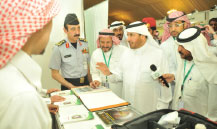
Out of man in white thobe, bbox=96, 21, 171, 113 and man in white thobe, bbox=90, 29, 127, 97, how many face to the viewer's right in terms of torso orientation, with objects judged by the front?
0

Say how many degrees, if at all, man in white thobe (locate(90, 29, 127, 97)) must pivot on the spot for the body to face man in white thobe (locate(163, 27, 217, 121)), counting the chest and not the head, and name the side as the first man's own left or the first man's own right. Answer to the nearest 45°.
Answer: approximately 45° to the first man's own left

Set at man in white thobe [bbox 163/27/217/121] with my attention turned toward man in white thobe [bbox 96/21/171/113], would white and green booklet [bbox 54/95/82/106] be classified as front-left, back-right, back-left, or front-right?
front-left

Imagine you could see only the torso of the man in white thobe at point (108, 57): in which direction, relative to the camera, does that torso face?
toward the camera

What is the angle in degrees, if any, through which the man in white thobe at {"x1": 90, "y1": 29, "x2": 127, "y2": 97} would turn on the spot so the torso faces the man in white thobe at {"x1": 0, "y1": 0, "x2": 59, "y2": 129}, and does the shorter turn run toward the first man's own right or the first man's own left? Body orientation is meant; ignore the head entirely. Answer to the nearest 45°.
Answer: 0° — they already face them

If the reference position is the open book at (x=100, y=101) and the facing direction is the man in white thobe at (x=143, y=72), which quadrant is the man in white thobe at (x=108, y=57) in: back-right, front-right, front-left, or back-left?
front-left

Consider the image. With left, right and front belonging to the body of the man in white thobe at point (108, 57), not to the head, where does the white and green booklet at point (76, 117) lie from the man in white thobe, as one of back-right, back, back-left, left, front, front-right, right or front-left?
front

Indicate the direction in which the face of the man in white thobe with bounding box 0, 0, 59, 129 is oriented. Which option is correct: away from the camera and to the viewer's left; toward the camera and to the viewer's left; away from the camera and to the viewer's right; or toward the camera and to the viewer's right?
away from the camera and to the viewer's right

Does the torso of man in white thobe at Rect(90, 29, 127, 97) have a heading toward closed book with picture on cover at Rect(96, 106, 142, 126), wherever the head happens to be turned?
yes

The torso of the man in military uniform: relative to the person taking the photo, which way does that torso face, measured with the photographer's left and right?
facing the viewer and to the right of the viewer

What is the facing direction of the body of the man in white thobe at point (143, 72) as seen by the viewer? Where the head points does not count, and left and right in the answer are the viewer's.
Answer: facing the viewer and to the left of the viewer

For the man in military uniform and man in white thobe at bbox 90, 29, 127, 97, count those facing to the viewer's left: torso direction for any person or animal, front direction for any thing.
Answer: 0

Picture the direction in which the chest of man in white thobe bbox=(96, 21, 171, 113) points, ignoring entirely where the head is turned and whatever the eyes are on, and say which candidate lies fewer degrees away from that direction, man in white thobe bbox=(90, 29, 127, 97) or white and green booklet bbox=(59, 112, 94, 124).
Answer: the white and green booklet

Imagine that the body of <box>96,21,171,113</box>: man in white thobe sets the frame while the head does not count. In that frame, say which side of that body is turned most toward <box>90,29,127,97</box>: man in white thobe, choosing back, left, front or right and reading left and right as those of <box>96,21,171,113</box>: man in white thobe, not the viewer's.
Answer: right
